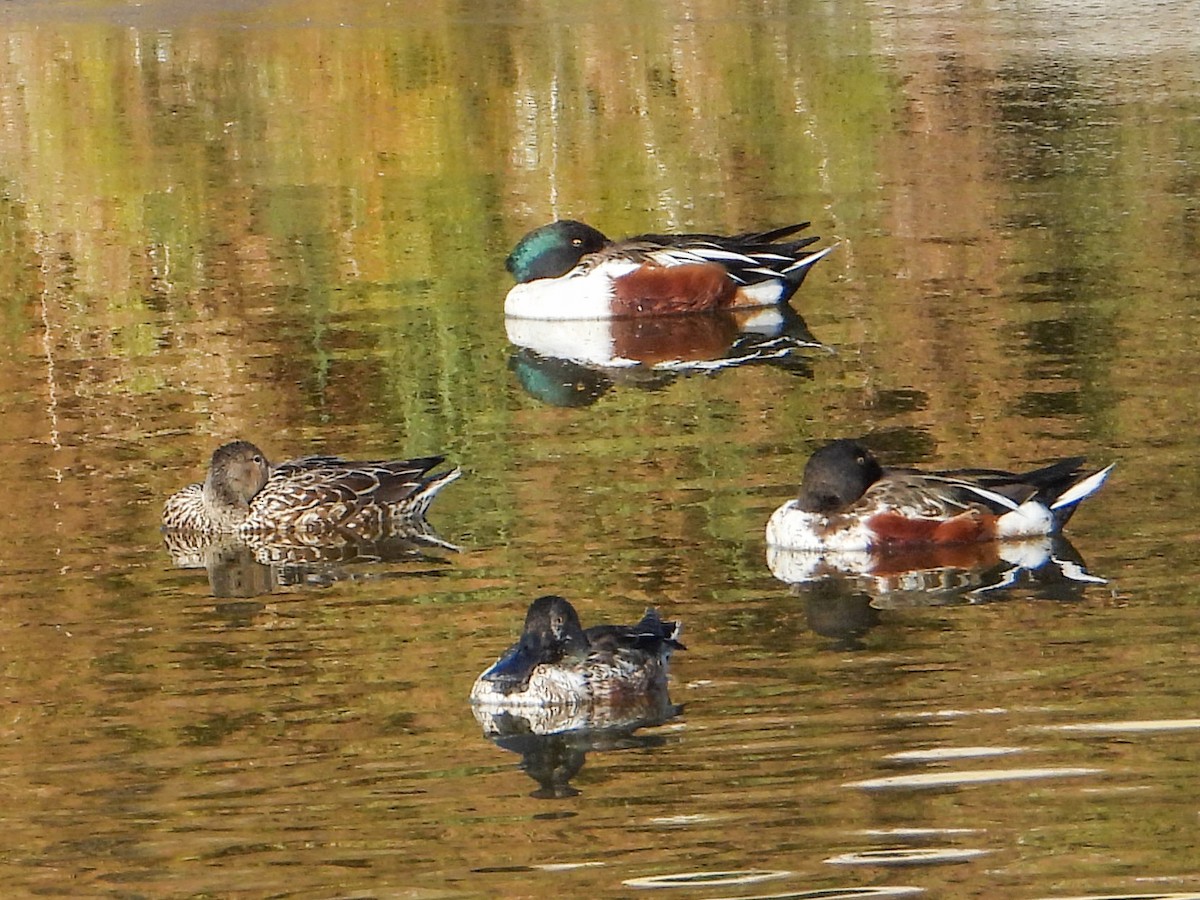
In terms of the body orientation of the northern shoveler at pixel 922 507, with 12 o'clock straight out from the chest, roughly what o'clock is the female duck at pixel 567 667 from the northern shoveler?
The female duck is roughly at 10 o'clock from the northern shoveler.

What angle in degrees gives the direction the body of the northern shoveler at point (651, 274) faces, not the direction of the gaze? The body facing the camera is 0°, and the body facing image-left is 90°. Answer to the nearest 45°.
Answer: approximately 90°

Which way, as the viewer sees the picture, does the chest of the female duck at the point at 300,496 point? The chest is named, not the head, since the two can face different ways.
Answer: to the viewer's left

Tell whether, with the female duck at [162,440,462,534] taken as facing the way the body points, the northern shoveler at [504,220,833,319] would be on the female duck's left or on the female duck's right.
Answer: on the female duck's right

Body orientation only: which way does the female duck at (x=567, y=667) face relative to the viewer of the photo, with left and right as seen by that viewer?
facing the viewer and to the left of the viewer

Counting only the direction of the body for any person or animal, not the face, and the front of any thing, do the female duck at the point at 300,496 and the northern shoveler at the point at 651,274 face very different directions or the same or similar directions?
same or similar directions

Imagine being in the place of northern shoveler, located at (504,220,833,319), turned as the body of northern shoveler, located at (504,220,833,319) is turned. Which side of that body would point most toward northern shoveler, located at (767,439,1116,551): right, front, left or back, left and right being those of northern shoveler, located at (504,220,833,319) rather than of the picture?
left

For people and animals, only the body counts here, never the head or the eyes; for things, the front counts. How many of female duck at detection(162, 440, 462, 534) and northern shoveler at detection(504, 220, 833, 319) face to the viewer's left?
2

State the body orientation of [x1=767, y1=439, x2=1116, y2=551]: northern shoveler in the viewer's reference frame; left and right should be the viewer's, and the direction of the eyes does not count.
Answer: facing to the left of the viewer

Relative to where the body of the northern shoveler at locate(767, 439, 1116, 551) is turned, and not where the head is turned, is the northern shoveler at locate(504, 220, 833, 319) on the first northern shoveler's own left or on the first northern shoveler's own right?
on the first northern shoveler's own right

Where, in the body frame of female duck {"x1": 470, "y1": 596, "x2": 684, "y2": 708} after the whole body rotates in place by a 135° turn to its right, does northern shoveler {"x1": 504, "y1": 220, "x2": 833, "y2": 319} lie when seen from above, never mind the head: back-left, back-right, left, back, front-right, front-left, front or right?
front

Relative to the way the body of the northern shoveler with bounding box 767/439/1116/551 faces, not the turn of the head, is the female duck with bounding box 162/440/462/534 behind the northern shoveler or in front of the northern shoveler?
in front

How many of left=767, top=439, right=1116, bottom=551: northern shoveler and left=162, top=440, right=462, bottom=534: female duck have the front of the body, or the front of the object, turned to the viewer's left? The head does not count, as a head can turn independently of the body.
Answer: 2
